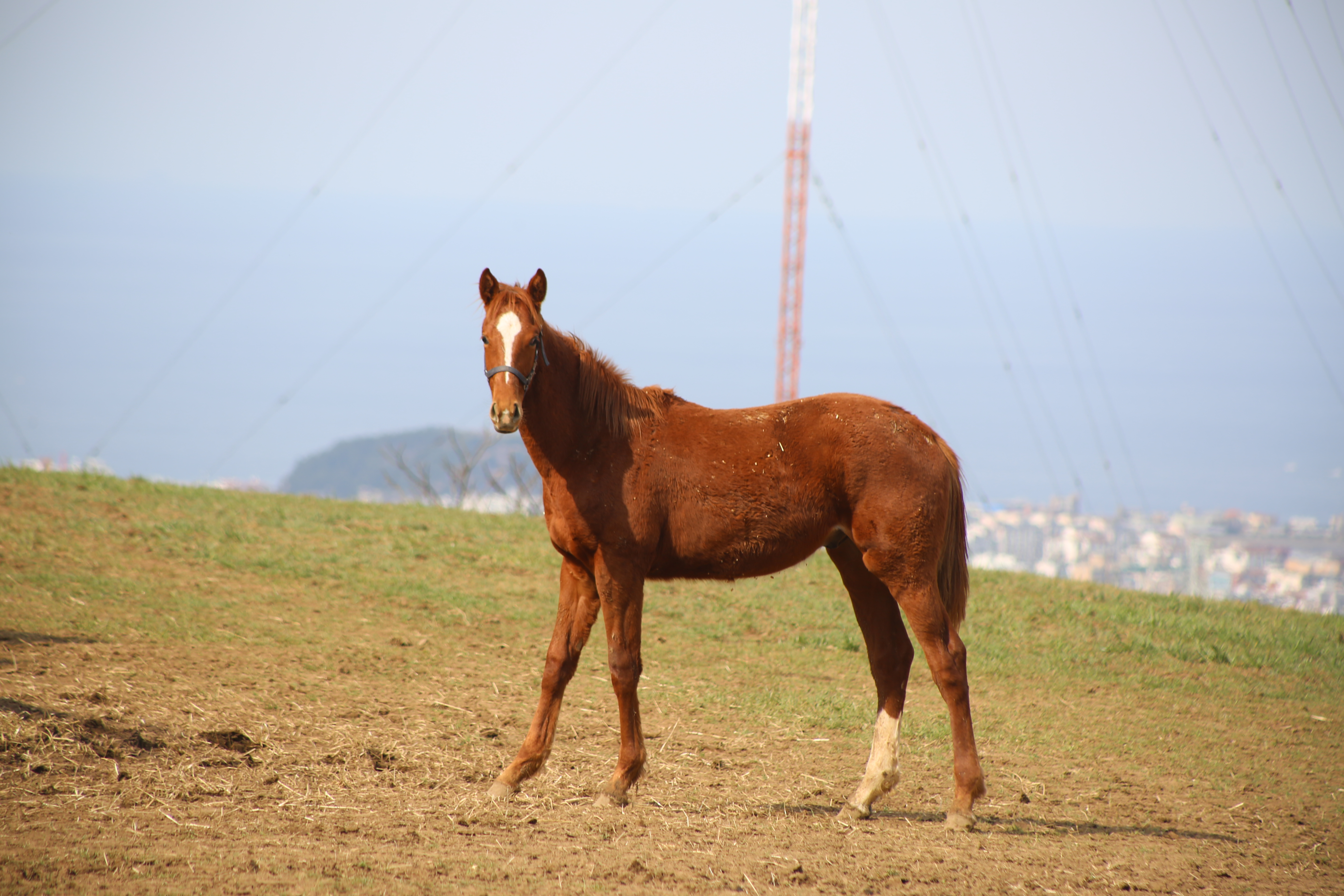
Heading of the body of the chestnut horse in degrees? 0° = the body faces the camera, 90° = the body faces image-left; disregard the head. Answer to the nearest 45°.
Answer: approximately 90°
